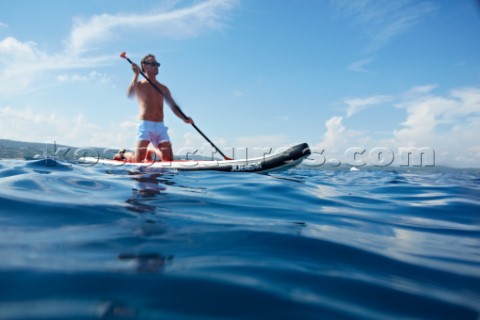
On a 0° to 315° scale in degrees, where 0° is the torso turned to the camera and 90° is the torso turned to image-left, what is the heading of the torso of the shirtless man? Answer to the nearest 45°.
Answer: approximately 315°
